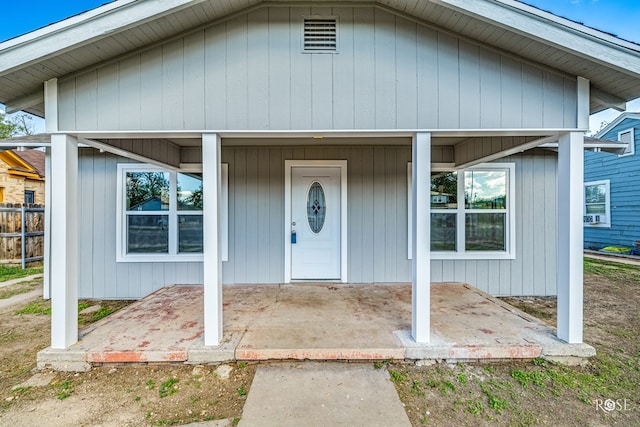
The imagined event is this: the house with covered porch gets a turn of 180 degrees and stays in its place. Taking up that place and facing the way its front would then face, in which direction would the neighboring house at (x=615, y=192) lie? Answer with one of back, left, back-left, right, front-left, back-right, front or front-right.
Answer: front-right

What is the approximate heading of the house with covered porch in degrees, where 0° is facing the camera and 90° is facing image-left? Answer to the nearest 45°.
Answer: approximately 0°

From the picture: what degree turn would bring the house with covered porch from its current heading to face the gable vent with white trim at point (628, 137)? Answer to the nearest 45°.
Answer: approximately 135° to its left

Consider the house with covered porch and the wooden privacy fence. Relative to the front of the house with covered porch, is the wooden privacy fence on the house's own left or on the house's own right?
on the house's own right

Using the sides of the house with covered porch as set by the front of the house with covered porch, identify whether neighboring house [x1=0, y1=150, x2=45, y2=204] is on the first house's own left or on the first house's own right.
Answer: on the first house's own right
